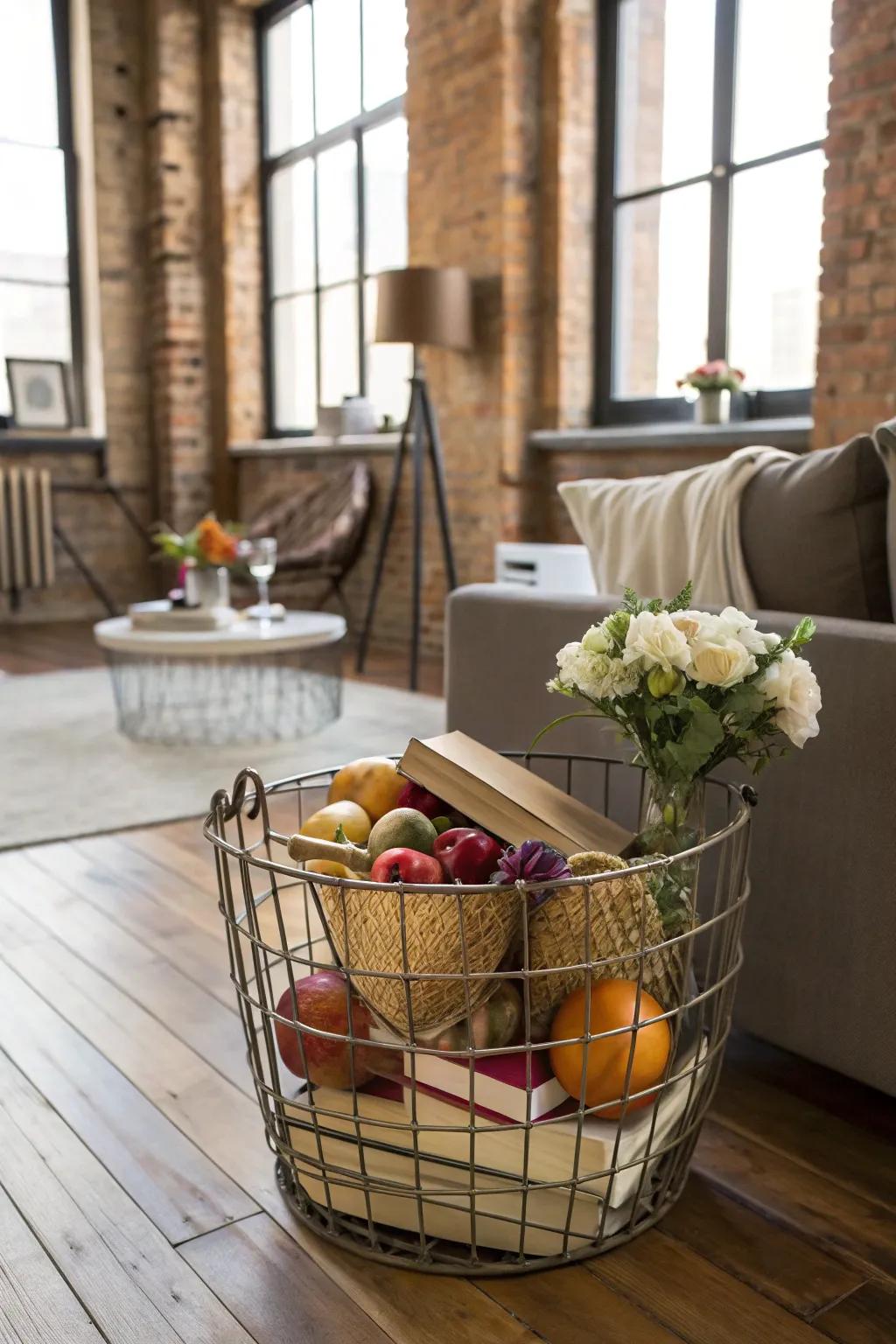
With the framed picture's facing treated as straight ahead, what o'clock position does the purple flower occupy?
The purple flower is roughly at 12 o'clock from the framed picture.

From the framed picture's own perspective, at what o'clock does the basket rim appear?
The basket rim is roughly at 12 o'clock from the framed picture.

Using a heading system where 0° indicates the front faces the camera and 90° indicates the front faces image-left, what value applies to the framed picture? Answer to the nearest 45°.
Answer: approximately 0°

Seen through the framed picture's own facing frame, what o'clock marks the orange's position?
The orange is roughly at 12 o'clock from the framed picture.

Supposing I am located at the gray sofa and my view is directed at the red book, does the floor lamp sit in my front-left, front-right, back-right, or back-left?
back-right

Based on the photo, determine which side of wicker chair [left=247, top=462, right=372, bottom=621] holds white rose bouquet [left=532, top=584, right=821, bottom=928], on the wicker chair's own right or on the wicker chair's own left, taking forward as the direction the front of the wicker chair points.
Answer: on the wicker chair's own left

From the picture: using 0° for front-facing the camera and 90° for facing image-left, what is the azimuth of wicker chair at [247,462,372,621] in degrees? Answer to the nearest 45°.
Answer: approximately 45°

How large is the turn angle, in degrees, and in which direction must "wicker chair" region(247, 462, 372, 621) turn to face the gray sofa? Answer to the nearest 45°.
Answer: approximately 45° to its left

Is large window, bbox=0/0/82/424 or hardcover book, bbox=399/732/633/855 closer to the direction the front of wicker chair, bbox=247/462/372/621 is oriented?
the hardcover book

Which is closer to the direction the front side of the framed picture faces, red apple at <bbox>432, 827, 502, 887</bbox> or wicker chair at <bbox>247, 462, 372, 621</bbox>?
the red apple

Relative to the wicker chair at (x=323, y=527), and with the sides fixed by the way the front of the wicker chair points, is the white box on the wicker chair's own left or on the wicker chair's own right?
on the wicker chair's own left
